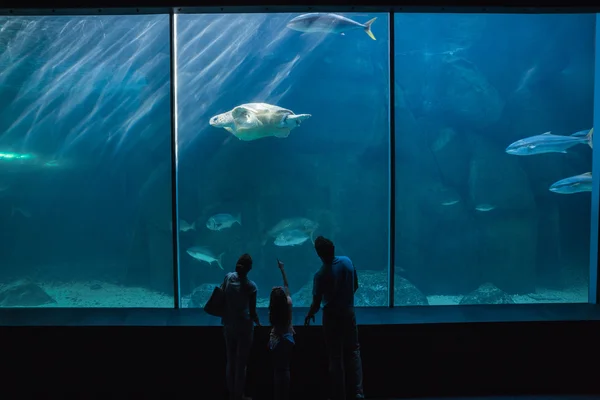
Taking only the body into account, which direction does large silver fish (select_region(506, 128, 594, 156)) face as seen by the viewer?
to the viewer's left

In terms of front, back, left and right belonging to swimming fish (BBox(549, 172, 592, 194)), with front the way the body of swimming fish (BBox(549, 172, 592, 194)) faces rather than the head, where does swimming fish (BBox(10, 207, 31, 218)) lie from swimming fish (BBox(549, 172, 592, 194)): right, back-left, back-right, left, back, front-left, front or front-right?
front

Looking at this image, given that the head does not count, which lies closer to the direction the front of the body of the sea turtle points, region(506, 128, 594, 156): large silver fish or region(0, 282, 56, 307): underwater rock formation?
the underwater rock formation

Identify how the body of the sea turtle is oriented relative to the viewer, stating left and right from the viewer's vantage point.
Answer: facing to the left of the viewer

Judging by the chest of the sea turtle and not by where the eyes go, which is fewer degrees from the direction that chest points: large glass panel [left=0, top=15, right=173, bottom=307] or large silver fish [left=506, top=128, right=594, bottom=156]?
the large glass panel

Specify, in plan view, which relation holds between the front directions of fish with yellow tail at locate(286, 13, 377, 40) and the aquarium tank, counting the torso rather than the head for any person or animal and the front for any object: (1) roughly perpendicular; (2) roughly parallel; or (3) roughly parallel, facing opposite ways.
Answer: roughly perpendicular

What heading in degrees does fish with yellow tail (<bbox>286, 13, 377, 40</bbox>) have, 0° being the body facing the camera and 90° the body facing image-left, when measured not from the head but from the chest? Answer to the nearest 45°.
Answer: approximately 90°

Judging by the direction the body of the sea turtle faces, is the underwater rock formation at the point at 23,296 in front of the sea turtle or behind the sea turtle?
in front

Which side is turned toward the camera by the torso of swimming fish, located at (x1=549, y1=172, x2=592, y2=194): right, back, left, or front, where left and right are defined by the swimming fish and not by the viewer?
left

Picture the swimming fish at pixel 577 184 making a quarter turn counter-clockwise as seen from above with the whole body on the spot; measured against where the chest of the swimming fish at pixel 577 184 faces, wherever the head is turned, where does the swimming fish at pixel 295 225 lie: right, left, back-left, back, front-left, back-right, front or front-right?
right

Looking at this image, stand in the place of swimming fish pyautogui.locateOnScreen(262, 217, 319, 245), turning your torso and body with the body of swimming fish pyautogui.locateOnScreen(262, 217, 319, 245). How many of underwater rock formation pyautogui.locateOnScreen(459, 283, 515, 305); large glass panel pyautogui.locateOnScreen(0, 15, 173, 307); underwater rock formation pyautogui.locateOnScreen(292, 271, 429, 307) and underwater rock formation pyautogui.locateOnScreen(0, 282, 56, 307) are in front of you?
2

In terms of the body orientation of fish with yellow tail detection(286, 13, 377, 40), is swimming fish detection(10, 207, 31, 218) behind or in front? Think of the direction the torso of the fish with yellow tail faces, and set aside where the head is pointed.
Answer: in front

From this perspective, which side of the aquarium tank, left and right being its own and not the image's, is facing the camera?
front
